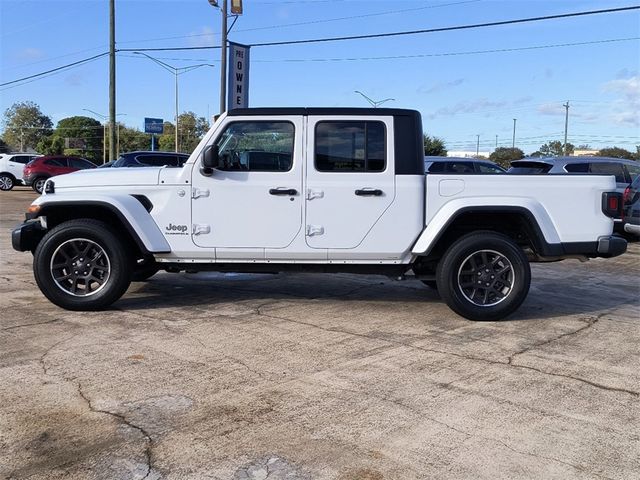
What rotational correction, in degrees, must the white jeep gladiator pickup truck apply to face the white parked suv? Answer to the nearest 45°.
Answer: approximately 45° to its right

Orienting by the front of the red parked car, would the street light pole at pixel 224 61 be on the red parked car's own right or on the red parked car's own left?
on the red parked car's own right

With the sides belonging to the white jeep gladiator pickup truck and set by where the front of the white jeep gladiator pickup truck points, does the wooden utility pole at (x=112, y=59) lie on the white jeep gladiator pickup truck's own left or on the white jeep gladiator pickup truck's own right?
on the white jeep gladiator pickup truck's own right

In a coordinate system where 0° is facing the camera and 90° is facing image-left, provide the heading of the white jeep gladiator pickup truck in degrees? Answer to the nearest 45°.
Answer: approximately 90°
